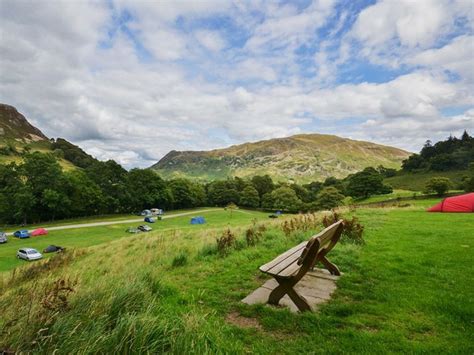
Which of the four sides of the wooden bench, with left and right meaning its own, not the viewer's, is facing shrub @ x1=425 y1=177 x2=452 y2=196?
right

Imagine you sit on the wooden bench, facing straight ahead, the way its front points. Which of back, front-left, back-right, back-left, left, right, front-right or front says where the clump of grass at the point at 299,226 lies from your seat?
front-right

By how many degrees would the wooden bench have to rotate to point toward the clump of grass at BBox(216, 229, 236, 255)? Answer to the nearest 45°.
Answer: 0° — it already faces it

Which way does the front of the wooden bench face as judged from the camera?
facing away from the viewer and to the left of the viewer

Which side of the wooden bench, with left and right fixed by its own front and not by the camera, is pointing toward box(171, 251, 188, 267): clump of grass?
front

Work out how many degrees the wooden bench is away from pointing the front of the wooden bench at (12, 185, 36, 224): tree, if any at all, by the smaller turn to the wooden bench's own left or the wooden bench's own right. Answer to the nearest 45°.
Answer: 0° — it already faces it

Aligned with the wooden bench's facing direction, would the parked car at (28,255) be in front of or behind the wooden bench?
in front

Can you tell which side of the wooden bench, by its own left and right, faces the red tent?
right

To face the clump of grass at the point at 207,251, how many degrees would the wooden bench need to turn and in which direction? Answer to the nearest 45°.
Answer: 0° — it already faces it
